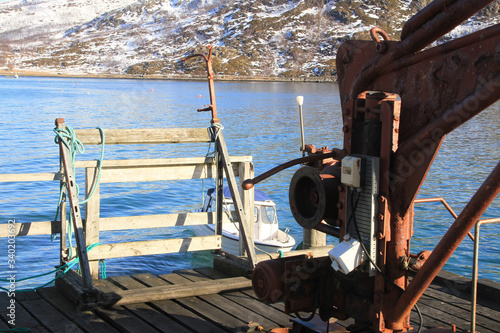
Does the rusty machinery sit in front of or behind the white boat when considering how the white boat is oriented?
in front

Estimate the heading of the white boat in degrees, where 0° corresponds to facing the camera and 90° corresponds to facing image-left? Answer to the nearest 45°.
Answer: approximately 315°
